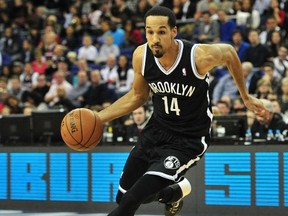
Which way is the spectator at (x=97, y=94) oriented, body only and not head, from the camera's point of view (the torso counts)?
toward the camera

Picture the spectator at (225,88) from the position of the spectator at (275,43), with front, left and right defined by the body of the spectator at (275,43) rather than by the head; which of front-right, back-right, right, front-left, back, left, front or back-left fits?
front-right

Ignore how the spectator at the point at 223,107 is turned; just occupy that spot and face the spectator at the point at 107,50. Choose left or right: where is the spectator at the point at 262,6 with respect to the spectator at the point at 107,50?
right

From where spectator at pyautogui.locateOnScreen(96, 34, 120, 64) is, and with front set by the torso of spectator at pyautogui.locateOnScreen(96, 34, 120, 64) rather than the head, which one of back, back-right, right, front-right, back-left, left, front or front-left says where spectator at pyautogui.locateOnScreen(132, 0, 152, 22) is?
back-left

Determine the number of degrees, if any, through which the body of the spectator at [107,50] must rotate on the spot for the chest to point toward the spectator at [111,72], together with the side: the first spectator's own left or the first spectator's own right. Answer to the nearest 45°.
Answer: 0° — they already face them

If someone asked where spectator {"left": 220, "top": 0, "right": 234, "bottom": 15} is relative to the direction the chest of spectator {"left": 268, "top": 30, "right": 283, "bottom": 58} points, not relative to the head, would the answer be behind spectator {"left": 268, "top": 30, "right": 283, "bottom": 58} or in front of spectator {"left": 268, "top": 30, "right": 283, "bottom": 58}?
behind

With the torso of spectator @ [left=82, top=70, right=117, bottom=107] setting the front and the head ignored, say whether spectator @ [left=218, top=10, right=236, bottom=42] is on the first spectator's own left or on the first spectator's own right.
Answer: on the first spectator's own left

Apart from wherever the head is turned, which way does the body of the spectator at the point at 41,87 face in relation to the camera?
toward the camera

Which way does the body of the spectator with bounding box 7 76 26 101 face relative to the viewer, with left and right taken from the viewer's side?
facing the viewer

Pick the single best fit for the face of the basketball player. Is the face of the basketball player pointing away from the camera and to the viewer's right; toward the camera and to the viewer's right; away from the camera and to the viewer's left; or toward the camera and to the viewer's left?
toward the camera and to the viewer's left

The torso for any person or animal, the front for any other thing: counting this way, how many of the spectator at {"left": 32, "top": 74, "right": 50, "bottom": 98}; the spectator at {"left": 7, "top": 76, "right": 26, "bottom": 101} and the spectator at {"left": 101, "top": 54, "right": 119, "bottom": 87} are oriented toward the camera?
3

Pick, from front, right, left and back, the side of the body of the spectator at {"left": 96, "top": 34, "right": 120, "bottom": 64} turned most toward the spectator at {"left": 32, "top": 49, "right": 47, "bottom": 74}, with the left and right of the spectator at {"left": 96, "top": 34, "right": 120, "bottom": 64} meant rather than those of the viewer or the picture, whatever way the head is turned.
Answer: right
